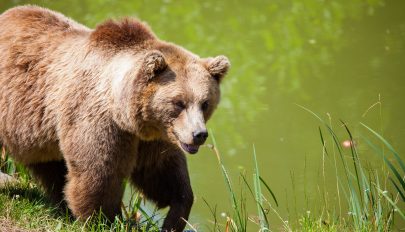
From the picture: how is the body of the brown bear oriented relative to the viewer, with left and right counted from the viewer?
facing the viewer and to the right of the viewer
